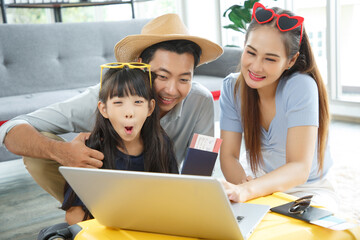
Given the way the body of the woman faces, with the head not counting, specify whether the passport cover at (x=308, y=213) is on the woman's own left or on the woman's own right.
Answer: on the woman's own left

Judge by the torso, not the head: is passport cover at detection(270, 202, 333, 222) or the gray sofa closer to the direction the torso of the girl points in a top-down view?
the passport cover

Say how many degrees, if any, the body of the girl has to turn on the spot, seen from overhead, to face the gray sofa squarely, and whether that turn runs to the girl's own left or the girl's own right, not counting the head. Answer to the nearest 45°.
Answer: approximately 180°

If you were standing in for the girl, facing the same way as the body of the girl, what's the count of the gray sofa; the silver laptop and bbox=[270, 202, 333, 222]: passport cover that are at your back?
1

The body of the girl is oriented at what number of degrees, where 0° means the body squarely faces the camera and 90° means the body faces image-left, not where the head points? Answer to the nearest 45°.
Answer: approximately 0°

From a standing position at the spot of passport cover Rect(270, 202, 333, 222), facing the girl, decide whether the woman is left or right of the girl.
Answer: right

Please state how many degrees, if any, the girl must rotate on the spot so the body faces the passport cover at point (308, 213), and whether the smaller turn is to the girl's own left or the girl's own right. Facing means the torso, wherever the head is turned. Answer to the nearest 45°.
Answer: approximately 45° to the girl's own left

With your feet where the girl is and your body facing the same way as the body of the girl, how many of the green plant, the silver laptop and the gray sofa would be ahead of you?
1
